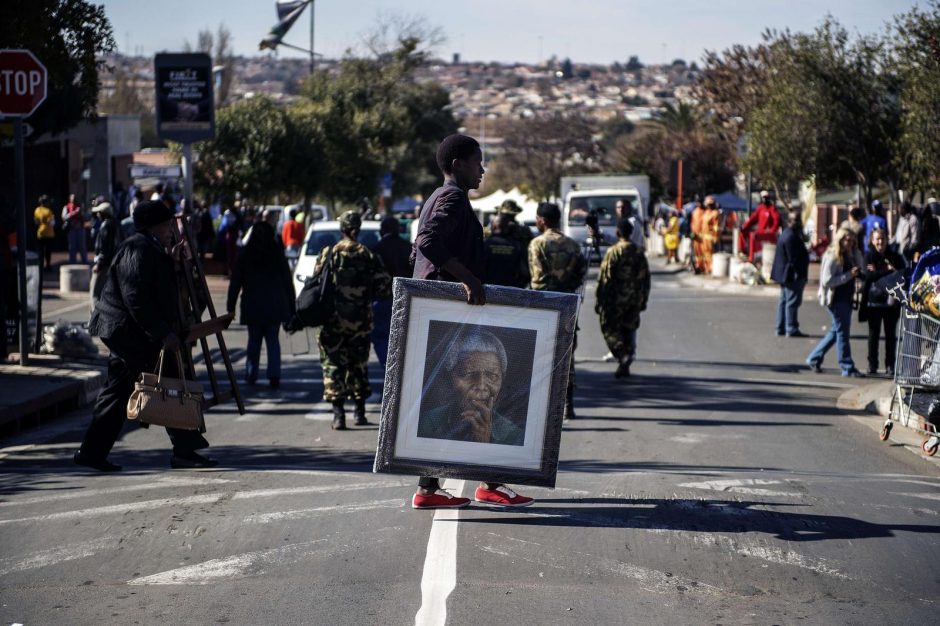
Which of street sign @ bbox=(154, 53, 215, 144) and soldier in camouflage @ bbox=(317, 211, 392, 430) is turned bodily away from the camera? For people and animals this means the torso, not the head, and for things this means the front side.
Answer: the soldier in camouflage

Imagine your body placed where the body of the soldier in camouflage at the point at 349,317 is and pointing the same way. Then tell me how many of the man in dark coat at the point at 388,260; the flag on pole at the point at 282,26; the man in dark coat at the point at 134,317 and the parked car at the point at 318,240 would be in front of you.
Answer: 3

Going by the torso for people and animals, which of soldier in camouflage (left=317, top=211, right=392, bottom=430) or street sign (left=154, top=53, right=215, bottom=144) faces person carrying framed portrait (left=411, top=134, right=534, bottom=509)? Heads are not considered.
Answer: the street sign

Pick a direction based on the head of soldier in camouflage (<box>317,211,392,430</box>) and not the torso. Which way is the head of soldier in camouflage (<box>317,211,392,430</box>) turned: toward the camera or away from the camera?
away from the camera

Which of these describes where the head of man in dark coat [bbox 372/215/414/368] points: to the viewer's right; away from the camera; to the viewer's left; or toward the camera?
away from the camera

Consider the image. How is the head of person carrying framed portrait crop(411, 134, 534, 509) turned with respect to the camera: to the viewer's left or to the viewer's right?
to the viewer's right

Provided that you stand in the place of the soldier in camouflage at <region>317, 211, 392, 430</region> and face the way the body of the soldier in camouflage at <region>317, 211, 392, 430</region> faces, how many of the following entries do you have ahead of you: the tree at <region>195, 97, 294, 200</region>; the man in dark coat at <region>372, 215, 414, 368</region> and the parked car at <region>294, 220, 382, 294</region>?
3

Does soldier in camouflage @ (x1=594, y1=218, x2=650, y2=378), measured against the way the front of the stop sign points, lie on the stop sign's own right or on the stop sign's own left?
on the stop sign's own left

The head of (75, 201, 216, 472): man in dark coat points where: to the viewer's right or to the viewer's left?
to the viewer's right

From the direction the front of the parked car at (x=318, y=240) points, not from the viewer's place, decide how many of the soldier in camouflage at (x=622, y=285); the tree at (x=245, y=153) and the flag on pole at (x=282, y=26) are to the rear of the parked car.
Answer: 2

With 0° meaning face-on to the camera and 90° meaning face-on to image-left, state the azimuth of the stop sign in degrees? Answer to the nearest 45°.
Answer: approximately 0°

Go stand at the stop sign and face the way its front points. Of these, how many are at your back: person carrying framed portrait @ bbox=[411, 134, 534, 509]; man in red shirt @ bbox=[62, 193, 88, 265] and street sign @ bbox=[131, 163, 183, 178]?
2

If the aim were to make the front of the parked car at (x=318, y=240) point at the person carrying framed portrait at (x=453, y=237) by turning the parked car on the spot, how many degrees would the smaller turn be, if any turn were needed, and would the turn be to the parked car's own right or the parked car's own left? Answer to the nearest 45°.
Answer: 0° — it already faces them

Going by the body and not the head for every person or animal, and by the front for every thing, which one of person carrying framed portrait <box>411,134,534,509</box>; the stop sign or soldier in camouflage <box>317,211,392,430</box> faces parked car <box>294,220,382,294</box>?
the soldier in camouflage
